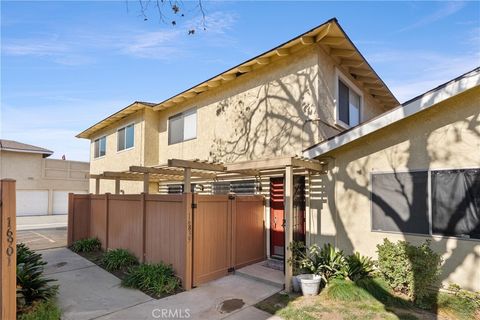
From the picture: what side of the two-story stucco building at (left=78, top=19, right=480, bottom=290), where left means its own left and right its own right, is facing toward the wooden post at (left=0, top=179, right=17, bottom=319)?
front

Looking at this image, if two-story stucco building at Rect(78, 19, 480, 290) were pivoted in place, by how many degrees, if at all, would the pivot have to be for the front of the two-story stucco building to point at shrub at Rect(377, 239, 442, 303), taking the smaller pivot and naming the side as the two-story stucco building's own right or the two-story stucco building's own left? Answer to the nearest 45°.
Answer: approximately 45° to the two-story stucco building's own left

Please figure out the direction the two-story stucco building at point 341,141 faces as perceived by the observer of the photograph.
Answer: facing the viewer and to the left of the viewer

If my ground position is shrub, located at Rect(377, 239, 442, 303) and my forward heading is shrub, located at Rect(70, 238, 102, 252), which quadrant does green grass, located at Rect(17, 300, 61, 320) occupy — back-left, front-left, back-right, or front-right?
front-left

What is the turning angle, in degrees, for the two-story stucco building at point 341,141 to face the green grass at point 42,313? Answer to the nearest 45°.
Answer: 0° — it already faces it

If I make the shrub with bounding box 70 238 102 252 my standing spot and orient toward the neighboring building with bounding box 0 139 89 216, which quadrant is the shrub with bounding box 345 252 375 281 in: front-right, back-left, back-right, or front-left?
back-right

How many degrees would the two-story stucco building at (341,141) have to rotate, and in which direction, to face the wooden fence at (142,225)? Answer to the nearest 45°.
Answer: approximately 45° to its right

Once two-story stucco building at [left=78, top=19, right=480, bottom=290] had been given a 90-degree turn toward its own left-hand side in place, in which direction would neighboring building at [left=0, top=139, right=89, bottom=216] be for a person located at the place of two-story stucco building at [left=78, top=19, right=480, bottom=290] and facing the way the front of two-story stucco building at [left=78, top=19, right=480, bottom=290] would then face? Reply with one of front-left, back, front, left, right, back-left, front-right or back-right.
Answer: back
